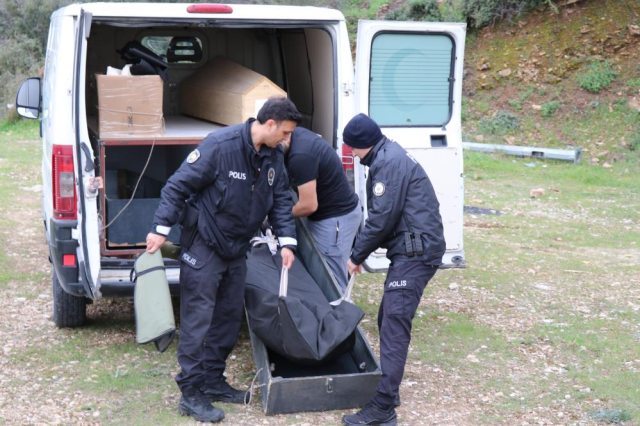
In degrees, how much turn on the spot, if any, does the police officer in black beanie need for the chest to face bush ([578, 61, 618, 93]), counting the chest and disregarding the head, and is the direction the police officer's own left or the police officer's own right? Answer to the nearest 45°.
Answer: approximately 90° to the police officer's own right

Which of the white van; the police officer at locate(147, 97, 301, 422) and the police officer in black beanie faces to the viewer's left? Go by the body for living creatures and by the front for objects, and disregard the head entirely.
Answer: the police officer in black beanie

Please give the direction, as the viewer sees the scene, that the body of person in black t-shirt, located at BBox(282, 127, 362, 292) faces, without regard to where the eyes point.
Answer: to the viewer's left

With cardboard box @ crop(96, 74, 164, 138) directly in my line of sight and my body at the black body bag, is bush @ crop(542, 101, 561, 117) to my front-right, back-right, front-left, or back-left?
front-right

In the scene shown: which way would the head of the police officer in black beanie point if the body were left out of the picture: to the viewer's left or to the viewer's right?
to the viewer's left

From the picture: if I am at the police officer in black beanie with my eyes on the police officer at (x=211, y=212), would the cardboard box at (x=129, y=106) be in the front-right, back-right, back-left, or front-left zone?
front-right

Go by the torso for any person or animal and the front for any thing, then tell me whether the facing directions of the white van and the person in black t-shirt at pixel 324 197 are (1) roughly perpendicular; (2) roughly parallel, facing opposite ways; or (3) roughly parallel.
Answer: roughly perpendicular

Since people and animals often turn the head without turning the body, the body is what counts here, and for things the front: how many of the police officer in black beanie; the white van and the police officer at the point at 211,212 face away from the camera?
1

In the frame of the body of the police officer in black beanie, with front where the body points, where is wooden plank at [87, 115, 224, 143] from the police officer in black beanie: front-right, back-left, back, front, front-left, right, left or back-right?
front-right

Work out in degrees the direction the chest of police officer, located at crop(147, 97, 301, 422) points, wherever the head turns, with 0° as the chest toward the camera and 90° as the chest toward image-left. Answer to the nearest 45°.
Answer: approximately 315°

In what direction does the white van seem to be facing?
away from the camera

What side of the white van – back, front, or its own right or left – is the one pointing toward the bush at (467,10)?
front

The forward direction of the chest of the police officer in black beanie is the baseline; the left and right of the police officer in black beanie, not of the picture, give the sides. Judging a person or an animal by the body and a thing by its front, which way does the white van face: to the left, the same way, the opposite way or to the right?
to the right

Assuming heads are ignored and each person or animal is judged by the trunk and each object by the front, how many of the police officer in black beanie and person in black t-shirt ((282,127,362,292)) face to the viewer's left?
2

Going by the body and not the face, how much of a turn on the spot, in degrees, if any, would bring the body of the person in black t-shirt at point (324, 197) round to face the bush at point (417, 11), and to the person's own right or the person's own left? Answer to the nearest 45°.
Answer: approximately 90° to the person's own right

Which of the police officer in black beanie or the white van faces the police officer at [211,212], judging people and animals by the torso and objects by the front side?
the police officer in black beanie

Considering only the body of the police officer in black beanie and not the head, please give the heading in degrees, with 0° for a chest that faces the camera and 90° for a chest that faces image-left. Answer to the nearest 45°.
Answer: approximately 90°
